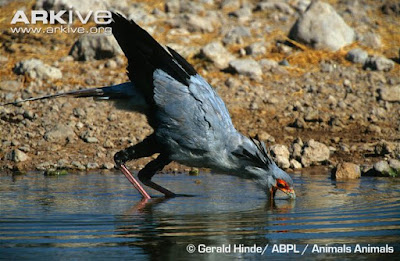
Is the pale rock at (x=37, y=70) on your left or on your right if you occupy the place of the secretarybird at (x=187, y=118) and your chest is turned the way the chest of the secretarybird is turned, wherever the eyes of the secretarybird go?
on your left

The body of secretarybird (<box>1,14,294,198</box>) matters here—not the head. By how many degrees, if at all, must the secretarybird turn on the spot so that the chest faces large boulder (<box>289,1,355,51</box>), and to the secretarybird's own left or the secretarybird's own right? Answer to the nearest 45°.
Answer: approximately 45° to the secretarybird's own left

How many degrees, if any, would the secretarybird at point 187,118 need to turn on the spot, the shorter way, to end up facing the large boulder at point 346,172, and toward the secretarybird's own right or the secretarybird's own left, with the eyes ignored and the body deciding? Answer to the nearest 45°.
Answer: approximately 45° to the secretarybird's own left

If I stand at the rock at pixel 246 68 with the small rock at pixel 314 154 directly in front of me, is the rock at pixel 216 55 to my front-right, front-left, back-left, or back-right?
back-right

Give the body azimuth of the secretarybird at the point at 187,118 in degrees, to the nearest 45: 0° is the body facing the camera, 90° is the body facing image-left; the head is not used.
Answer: approximately 270°

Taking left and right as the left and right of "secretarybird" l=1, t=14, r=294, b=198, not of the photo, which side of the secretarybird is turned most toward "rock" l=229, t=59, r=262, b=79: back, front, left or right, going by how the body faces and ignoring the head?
left

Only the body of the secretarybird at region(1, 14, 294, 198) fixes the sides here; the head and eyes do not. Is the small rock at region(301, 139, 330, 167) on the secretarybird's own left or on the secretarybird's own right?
on the secretarybird's own left

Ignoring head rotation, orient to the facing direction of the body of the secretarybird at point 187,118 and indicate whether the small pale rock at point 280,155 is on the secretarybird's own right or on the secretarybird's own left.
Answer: on the secretarybird's own left
